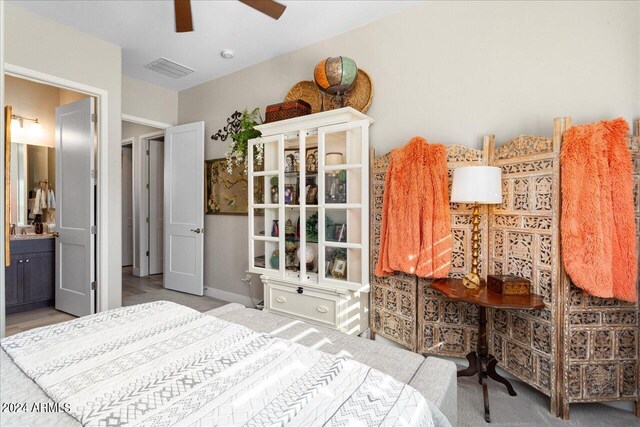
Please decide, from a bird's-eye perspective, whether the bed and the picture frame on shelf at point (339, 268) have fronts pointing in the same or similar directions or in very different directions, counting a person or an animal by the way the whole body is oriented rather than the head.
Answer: very different directions

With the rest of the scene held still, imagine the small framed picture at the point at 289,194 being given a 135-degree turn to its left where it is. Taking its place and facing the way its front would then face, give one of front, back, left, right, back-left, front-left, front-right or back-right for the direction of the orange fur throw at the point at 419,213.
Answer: front-right

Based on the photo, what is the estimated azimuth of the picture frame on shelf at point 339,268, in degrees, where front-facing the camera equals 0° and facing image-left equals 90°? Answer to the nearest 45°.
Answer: approximately 45°

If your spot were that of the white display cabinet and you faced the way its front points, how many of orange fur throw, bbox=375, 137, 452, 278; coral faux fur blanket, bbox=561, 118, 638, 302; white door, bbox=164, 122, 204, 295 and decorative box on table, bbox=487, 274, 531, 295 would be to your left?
3

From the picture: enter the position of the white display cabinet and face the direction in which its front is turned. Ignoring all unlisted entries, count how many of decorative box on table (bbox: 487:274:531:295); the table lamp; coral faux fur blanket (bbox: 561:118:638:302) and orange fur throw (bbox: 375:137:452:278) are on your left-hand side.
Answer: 4

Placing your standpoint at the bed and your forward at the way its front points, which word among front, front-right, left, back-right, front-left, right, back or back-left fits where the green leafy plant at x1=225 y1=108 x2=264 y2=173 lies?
front-left

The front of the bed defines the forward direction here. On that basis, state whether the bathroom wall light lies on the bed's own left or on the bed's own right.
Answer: on the bed's own left

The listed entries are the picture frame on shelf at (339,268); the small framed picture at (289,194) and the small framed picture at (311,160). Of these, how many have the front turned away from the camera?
0

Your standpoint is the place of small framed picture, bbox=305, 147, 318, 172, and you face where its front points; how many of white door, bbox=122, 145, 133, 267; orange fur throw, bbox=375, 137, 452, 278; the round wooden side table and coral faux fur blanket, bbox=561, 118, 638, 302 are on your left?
3

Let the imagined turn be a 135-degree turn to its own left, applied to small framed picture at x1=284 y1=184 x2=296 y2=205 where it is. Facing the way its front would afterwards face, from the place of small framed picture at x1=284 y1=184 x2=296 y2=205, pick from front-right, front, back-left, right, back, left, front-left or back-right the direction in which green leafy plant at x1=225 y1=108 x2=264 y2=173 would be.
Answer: back-left

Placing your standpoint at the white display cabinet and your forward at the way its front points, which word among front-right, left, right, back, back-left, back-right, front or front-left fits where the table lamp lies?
left

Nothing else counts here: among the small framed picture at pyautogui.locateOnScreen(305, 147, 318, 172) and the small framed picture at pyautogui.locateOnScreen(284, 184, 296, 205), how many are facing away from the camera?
0

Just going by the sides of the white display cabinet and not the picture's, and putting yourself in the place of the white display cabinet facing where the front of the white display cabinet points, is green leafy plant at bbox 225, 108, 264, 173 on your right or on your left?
on your right

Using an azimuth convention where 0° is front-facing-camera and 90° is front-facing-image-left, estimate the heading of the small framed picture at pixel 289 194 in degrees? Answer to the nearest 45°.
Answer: approximately 45°

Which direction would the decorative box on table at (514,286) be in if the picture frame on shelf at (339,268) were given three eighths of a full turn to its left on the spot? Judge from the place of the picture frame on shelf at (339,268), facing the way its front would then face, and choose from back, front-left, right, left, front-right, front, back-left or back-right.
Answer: front-right

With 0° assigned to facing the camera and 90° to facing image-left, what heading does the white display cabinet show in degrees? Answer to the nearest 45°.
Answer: approximately 45°

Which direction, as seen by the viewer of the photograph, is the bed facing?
facing away from the viewer and to the right of the viewer
